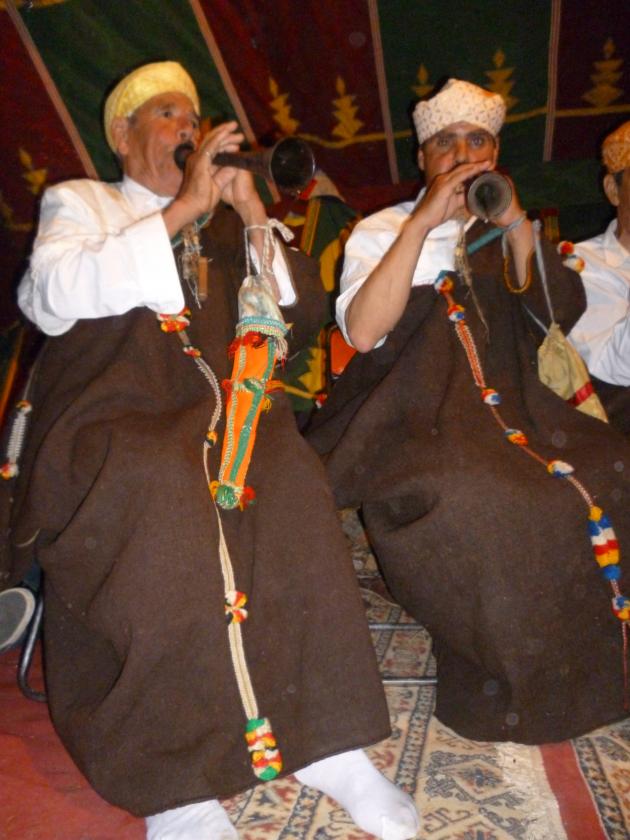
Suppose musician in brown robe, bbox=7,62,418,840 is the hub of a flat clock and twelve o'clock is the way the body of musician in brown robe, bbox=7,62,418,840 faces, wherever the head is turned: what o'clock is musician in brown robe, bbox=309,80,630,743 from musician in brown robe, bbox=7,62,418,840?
musician in brown robe, bbox=309,80,630,743 is roughly at 10 o'clock from musician in brown robe, bbox=7,62,418,840.

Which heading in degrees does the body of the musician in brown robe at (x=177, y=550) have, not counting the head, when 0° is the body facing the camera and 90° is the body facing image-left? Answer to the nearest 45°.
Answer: approximately 315°
